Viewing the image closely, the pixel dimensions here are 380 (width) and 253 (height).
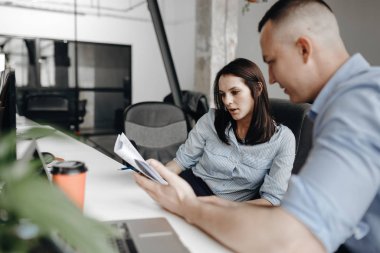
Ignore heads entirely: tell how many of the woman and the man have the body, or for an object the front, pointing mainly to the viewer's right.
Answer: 0

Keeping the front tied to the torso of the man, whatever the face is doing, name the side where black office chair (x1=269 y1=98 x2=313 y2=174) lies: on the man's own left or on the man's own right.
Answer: on the man's own right

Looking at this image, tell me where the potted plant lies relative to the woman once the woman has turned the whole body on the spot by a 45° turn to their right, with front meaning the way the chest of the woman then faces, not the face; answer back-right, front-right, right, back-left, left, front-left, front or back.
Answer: left

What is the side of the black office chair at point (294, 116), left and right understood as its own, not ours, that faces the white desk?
front

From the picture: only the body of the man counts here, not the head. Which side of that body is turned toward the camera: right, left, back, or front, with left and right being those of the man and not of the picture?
left

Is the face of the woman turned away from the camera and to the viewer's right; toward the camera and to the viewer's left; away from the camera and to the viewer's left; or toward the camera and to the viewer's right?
toward the camera and to the viewer's left

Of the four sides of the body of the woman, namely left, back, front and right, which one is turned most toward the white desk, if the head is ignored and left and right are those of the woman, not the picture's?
front

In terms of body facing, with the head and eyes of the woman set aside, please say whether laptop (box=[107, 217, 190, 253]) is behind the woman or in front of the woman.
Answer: in front

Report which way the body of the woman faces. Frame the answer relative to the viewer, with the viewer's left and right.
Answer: facing the viewer and to the left of the viewer

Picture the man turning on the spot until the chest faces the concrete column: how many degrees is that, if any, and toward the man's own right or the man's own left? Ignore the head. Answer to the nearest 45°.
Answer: approximately 90° to the man's own right

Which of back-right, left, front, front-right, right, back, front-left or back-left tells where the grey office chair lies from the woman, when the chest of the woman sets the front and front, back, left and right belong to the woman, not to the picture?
right

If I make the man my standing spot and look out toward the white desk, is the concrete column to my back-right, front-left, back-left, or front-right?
front-right

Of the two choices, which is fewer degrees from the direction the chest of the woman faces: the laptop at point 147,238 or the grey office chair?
the laptop

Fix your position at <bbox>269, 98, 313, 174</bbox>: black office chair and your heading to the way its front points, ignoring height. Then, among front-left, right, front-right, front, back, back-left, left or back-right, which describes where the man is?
front-left

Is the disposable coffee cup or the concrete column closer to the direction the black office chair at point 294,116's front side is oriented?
the disposable coffee cup

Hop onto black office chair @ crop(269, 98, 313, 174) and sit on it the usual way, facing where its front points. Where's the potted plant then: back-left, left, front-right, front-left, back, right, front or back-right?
front-left

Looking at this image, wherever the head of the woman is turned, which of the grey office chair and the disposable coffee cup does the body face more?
the disposable coffee cup

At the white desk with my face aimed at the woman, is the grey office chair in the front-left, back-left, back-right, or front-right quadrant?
front-left
